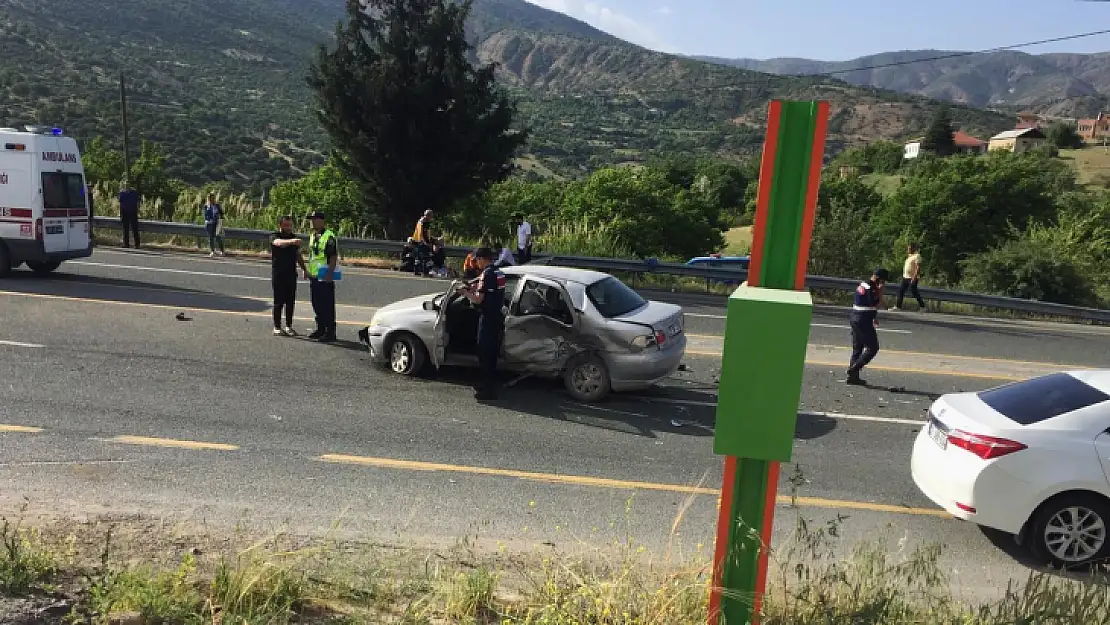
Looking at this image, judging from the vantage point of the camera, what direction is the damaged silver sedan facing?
facing away from the viewer and to the left of the viewer

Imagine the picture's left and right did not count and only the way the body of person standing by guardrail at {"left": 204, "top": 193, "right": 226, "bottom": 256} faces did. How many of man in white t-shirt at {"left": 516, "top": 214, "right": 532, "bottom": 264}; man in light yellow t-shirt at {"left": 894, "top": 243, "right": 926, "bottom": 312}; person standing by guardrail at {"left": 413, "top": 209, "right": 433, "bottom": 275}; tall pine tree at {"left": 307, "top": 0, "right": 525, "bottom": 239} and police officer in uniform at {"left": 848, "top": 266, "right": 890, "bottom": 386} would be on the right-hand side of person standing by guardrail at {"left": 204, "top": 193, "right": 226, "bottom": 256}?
0

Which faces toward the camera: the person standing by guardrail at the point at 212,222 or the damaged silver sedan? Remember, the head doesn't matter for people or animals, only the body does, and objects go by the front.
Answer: the person standing by guardrail

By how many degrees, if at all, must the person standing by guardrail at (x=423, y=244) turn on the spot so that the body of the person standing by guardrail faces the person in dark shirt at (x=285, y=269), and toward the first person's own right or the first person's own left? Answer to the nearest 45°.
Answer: approximately 90° to the first person's own right

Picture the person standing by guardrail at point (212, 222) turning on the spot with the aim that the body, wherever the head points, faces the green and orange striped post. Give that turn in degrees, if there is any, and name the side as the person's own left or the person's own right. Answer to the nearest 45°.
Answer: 0° — they already face it

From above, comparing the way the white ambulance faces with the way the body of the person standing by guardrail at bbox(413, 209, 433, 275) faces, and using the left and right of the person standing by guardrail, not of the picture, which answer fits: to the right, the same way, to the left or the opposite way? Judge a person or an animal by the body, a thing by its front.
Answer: the opposite way

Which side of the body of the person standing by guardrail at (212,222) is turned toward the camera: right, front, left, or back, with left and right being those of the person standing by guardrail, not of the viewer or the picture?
front

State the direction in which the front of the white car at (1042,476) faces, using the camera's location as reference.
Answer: facing away from the viewer and to the right of the viewer

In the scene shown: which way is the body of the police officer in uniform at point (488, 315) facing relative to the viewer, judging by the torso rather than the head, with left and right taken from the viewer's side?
facing away from the viewer and to the left of the viewer

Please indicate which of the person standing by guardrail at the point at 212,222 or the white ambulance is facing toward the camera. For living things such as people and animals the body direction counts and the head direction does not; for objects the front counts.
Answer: the person standing by guardrail

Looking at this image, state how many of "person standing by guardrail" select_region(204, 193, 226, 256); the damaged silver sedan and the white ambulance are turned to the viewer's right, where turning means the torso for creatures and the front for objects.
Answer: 0
